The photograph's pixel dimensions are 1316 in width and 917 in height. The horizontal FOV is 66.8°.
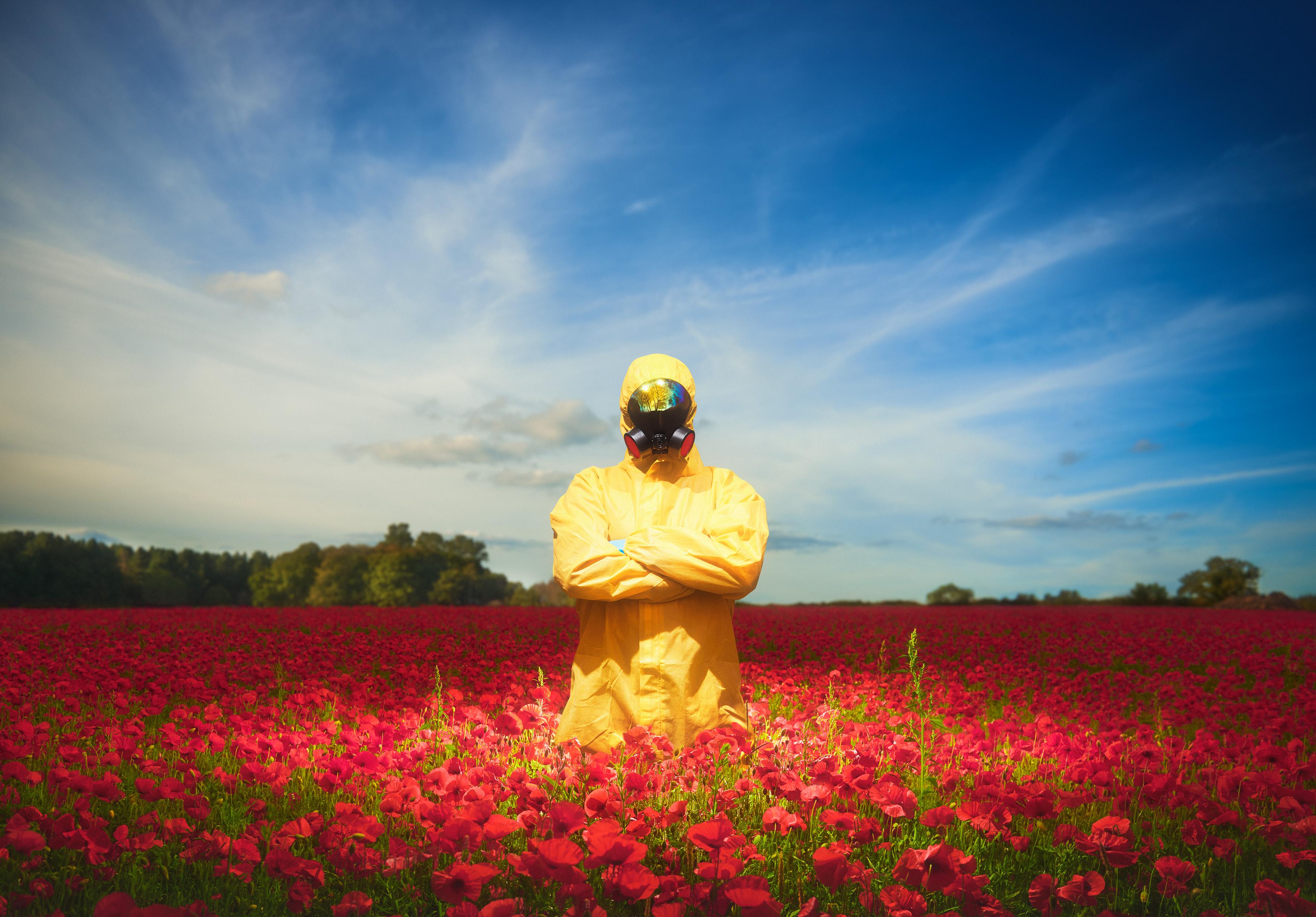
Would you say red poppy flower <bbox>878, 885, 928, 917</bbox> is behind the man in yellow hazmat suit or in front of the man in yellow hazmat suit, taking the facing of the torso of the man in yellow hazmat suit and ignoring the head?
in front

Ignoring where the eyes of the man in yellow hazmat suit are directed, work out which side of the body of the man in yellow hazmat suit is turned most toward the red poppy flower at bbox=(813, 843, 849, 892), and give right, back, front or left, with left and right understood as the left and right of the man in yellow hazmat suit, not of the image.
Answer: front

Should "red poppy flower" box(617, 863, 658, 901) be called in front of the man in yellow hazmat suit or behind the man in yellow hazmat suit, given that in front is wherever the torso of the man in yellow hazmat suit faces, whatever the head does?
in front

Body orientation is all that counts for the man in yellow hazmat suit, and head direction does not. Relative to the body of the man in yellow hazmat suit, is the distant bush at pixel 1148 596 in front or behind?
behind

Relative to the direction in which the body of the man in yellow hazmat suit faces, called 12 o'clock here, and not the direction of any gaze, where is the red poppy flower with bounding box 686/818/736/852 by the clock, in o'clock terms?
The red poppy flower is roughly at 12 o'clock from the man in yellow hazmat suit.

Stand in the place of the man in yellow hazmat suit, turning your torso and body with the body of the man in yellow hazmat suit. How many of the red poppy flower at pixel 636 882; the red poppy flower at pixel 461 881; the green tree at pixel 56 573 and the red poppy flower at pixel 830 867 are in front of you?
3

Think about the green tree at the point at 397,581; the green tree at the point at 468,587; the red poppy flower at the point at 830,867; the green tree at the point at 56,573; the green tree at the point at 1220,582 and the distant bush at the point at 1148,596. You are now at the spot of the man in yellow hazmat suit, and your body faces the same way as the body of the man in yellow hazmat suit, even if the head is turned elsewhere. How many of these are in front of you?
1

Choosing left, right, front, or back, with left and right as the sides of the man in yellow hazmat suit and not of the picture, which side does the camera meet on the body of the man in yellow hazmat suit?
front

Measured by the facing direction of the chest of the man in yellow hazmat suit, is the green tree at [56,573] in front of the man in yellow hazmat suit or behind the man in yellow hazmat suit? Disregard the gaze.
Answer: behind
